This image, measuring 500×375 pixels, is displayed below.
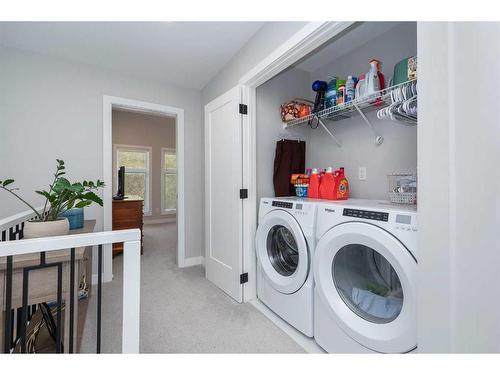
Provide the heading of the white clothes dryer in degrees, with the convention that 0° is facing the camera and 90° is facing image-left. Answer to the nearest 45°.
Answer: approximately 45°

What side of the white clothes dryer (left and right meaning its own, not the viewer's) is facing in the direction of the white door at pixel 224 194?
right

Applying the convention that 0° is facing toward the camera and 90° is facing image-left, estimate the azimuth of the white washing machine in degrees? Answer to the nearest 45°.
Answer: approximately 45°

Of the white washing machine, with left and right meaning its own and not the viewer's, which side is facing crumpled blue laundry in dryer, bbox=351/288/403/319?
left
